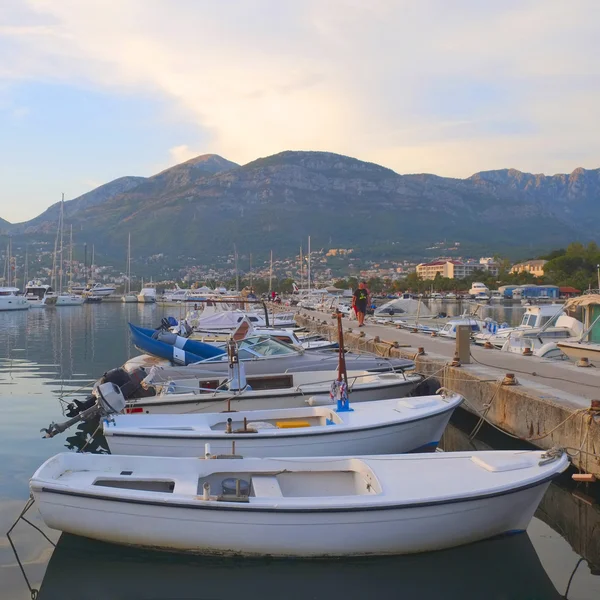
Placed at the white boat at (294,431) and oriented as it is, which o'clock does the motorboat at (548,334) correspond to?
The motorboat is roughly at 10 o'clock from the white boat.

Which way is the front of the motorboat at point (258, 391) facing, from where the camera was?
facing to the right of the viewer

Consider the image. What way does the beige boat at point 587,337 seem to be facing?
to the viewer's left

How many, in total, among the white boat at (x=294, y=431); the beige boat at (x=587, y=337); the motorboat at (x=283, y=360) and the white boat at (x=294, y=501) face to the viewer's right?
3

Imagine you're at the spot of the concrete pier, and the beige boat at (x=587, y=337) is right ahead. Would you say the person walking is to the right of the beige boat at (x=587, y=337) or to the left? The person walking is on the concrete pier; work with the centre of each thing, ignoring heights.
left

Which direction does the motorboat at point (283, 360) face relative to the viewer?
to the viewer's right

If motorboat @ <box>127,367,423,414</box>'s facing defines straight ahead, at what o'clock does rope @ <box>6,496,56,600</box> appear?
The rope is roughly at 4 o'clock from the motorboat.

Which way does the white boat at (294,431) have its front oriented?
to the viewer's right

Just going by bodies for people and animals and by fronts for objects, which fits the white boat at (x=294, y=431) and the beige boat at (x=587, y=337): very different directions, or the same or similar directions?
very different directions

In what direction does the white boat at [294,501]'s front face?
to the viewer's right
